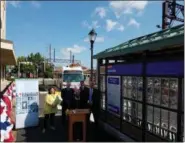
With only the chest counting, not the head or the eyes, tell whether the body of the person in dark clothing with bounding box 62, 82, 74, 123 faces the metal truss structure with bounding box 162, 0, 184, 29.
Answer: no

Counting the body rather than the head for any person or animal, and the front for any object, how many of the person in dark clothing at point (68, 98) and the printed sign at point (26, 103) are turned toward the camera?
2

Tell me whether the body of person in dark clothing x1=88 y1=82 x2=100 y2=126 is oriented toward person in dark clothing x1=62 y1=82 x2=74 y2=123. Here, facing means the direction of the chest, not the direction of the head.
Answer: no

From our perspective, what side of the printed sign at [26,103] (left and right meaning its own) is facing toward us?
front

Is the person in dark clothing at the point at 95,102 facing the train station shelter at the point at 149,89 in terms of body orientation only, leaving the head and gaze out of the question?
no

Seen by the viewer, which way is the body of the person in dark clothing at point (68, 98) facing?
toward the camera

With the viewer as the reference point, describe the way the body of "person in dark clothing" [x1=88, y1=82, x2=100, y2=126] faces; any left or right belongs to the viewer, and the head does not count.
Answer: facing the viewer and to the left of the viewer

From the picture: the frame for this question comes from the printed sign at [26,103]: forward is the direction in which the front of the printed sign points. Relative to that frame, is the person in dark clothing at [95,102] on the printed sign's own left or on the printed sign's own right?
on the printed sign's own left

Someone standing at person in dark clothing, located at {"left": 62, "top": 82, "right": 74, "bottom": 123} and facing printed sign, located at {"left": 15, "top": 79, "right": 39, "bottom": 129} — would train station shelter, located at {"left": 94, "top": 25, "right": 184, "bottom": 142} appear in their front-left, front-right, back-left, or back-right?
back-left

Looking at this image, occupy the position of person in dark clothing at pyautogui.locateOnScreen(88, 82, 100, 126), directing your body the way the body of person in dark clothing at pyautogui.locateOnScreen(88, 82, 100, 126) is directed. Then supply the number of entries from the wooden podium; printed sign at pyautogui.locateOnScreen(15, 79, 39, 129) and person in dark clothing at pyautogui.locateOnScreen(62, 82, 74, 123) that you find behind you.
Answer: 0
